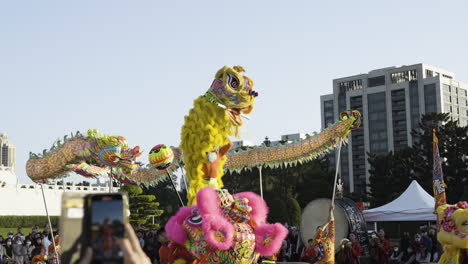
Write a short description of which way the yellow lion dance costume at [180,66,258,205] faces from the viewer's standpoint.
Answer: facing to the right of the viewer

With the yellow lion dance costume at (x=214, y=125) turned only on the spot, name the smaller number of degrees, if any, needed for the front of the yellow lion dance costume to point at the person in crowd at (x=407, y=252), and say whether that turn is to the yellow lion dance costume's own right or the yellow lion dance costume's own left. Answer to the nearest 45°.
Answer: approximately 45° to the yellow lion dance costume's own left

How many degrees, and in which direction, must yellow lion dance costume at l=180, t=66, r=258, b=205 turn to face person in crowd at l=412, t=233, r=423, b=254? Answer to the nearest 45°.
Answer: approximately 45° to its left

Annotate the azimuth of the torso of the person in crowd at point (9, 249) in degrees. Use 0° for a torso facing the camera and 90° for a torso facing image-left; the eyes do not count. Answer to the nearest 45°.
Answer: approximately 0°
